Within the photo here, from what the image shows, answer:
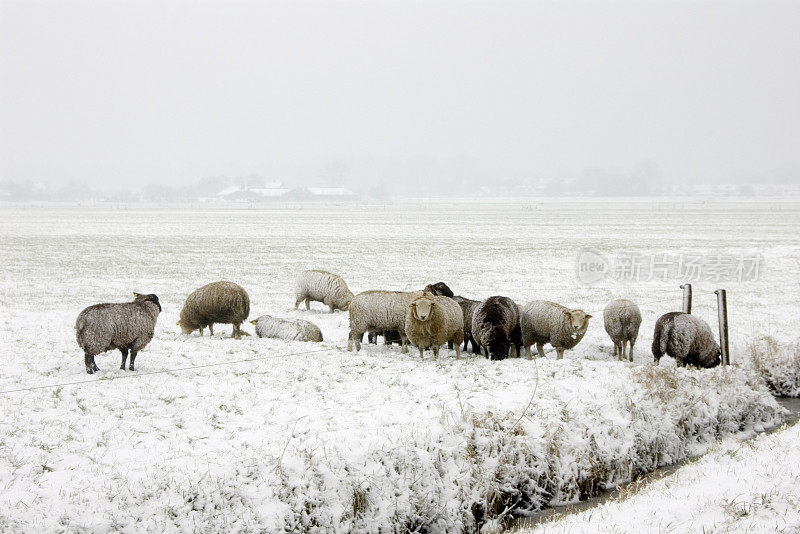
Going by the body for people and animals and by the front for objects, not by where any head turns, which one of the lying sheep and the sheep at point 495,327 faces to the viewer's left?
the lying sheep

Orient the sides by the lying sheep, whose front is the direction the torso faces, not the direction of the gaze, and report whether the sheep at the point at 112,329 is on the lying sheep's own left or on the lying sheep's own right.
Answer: on the lying sheep's own left

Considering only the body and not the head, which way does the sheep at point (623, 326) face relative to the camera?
away from the camera

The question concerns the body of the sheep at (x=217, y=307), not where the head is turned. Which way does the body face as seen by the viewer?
to the viewer's left

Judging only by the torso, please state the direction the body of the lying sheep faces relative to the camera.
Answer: to the viewer's left

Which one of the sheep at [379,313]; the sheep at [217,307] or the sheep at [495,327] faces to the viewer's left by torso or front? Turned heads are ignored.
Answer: the sheep at [217,307]

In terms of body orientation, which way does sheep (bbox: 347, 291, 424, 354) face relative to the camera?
to the viewer's right

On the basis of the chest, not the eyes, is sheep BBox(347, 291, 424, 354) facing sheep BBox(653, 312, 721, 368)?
yes

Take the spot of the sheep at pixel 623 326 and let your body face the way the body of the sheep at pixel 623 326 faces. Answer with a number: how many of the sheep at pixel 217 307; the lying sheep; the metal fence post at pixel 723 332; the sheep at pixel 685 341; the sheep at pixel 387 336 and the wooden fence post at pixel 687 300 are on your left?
3

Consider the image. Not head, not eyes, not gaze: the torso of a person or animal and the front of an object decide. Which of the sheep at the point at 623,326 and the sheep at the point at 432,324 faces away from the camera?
the sheep at the point at 623,326

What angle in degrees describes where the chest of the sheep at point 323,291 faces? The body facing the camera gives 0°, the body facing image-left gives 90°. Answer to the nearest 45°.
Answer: approximately 270°

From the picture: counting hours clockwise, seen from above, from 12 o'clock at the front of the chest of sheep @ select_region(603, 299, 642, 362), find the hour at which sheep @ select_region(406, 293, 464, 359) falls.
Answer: sheep @ select_region(406, 293, 464, 359) is roughly at 8 o'clock from sheep @ select_region(603, 299, 642, 362).

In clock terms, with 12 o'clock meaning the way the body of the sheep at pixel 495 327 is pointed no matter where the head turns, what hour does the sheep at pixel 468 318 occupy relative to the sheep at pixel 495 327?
the sheep at pixel 468 318 is roughly at 5 o'clock from the sheep at pixel 495 327.

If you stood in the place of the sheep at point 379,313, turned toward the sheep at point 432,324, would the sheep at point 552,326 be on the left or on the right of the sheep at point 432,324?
left

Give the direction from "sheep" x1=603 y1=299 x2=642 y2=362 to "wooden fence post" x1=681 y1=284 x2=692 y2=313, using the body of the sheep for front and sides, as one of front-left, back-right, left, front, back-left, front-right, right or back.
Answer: front-right
